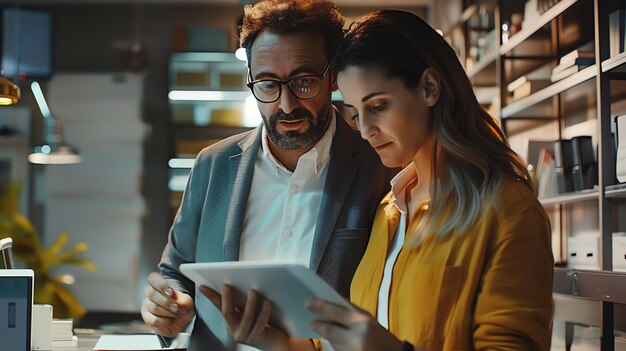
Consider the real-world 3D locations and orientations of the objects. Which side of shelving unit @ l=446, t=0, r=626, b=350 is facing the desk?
front

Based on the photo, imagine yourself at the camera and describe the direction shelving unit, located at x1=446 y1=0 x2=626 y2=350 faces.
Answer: facing the viewer and to the left of the viewer

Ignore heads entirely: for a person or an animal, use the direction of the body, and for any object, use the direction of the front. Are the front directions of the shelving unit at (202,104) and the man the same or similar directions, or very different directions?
same or similar directions

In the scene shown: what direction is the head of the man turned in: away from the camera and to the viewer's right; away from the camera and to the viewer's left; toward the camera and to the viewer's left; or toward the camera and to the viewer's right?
toward the camera and to the viewer's right

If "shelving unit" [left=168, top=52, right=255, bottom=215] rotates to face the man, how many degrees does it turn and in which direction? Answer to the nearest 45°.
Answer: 0° — it already faces them

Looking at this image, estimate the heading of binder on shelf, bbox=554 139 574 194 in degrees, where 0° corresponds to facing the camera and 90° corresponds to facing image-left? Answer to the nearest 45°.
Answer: approximately 45°

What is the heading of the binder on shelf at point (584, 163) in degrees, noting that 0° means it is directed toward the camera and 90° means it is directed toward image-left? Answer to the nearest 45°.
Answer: approximately 45°

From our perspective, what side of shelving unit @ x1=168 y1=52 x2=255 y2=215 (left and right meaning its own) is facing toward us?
front

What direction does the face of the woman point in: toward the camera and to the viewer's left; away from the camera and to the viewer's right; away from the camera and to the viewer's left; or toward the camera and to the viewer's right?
toward the camera and to the viewer's left

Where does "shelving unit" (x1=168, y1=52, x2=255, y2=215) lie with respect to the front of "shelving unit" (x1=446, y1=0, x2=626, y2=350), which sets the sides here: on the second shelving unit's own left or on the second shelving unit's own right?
on the second shelving unit's own right

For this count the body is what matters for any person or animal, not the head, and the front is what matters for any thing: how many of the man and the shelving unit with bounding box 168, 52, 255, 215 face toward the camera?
2

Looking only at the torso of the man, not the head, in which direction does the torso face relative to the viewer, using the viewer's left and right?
facing the viewer

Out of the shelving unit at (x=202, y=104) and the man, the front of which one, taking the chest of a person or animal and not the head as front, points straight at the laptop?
the shelving unit

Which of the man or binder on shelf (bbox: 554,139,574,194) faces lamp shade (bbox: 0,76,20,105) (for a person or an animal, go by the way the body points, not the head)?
the binder on shelf
